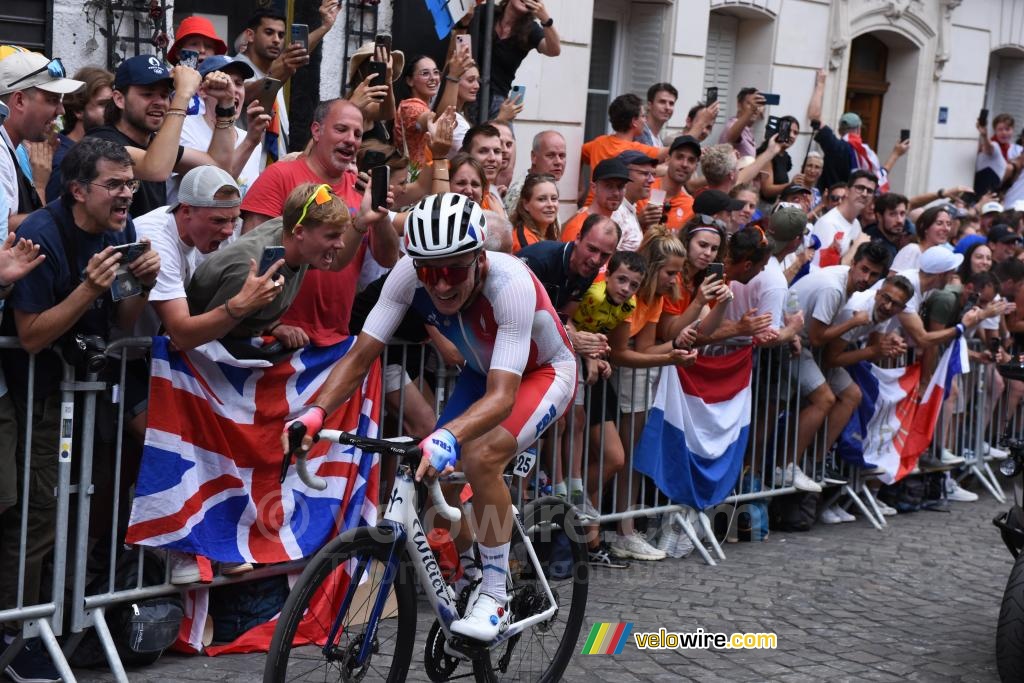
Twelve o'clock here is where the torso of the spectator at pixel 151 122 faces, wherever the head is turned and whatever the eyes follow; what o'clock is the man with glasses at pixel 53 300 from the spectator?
The man with glasses is roughly at 2 o'clock from the spectator.

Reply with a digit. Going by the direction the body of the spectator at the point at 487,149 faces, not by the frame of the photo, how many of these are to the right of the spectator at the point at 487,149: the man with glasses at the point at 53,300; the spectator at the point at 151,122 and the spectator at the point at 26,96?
3

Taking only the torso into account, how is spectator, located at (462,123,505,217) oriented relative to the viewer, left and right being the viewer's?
facing the viewer and to the right of the viewer

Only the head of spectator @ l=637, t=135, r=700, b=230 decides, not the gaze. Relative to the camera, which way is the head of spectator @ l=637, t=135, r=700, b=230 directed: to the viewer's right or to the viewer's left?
to the viewer's left

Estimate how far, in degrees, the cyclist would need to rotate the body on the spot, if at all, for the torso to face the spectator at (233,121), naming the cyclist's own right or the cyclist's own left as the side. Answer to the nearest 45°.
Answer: approximately 90° to the cyclist's own right

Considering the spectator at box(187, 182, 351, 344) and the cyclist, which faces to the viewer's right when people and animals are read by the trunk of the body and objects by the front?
the spectator

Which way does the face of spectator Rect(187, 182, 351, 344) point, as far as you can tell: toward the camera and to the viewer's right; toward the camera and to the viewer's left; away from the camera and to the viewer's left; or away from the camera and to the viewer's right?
toward the camera and to the viewer's right

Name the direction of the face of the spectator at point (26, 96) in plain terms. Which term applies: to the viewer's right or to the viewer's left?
to the viewer's right

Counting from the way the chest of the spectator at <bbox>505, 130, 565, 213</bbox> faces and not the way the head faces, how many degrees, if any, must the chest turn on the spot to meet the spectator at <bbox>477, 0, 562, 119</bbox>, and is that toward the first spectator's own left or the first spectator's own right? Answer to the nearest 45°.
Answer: approximately 135° to the first spectator's own left

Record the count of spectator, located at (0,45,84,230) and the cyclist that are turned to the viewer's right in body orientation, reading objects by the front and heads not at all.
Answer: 1

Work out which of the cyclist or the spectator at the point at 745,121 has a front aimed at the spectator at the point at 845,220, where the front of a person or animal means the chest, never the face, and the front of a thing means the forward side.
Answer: the spectator at the point at 745,121

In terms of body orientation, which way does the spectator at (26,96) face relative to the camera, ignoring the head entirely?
to the viewer's right
